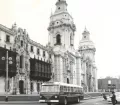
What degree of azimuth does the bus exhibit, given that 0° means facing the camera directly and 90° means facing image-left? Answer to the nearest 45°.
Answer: approximately 45°
